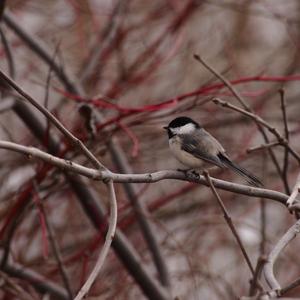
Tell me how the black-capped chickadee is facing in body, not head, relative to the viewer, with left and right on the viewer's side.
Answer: facing to the left of the viewer

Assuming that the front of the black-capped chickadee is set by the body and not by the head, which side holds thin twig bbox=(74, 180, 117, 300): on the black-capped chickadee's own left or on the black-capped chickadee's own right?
on the black-capped chickadee's own left

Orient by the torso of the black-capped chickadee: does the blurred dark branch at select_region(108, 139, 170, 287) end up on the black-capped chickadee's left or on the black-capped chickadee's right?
on the black-capped chickadee's right

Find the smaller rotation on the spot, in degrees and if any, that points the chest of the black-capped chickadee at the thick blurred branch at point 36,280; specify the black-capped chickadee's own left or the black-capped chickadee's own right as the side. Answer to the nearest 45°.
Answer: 0° — it already faces it
